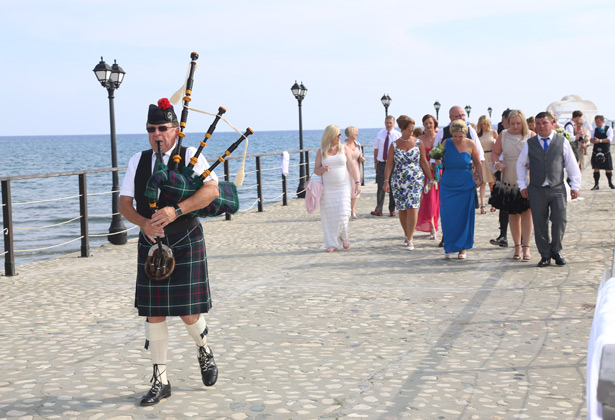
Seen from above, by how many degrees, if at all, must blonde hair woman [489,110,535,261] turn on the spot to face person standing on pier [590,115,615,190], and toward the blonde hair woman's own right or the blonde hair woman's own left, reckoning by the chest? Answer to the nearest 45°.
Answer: approximately 180°

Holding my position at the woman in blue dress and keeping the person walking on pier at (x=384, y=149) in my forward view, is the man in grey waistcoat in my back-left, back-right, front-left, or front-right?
back-right

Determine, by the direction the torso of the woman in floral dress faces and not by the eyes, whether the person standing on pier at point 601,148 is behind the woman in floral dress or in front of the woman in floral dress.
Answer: behind

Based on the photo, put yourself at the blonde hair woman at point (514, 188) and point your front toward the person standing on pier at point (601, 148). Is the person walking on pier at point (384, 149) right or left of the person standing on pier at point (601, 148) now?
left

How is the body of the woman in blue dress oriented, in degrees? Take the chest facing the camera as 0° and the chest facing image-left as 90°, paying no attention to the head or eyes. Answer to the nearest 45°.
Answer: approximately 0°

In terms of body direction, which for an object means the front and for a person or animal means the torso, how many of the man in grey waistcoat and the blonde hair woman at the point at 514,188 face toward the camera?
2

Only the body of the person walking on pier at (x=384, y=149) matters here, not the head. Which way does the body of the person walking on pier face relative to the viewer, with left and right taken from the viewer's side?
facing the viewer

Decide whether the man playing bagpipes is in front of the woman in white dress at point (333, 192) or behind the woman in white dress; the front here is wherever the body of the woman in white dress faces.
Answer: in front

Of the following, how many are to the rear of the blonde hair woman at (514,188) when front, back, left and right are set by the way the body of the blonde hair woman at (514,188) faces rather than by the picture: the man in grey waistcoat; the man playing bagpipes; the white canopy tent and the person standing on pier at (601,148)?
2
